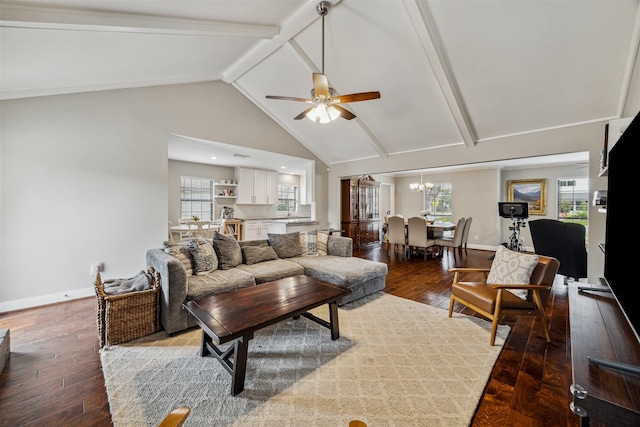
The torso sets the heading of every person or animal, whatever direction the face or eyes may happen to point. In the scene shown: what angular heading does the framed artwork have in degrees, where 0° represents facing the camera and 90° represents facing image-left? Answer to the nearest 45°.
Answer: approximately 0°

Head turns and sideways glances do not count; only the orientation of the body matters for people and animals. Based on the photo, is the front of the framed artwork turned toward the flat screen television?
yes

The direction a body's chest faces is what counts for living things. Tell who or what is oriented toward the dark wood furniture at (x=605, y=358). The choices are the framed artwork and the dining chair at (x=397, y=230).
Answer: the framed artwork

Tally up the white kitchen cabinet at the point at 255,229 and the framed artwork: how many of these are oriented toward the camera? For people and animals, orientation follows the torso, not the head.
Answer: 2

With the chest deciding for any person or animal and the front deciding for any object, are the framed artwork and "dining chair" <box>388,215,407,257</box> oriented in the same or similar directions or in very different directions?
very different directions

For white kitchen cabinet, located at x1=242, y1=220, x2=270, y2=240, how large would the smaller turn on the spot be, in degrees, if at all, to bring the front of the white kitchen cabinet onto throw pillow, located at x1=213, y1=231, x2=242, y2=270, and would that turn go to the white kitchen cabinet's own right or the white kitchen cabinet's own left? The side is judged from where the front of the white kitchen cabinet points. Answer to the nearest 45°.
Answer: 0° — it already faces it

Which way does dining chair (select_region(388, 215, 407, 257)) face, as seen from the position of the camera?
facing away from the viewer and to the right of the viewer

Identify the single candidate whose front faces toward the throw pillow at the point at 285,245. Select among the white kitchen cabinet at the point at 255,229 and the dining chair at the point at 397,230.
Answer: the white kitchen cabinet
